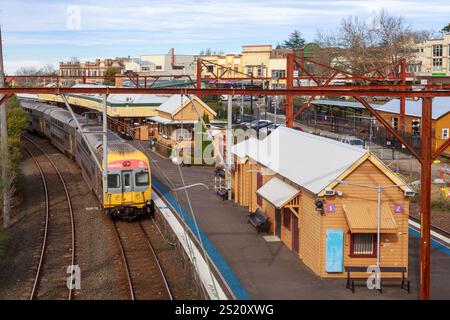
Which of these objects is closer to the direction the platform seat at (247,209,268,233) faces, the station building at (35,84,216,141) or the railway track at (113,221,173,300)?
the railway track

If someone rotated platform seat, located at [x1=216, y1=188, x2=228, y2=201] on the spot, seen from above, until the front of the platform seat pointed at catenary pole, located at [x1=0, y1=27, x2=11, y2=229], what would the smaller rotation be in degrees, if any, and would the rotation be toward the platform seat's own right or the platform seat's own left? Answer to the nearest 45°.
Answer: approximately 45° to the platform seat's own right

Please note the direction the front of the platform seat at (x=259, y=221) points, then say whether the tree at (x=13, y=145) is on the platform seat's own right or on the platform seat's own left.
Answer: on the platform seat's own right

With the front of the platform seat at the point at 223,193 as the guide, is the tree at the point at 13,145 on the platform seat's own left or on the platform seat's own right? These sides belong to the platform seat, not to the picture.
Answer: on the platform seat's own right

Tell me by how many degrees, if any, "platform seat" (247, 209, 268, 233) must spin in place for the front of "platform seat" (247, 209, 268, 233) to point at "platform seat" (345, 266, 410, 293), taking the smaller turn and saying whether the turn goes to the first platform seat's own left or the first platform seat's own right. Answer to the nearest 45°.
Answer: approximately 90° to the first platform seat's own left

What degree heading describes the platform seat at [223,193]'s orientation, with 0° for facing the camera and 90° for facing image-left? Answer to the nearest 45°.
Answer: approximately 45°

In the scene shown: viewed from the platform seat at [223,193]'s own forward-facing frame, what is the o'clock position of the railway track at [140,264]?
The railway track is roughly at 11 o'clock from the platform seat.

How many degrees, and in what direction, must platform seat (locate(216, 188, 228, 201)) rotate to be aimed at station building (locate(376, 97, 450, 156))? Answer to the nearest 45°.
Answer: approximately 180°

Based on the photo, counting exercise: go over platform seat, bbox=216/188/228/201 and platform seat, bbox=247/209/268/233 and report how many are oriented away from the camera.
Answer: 0
